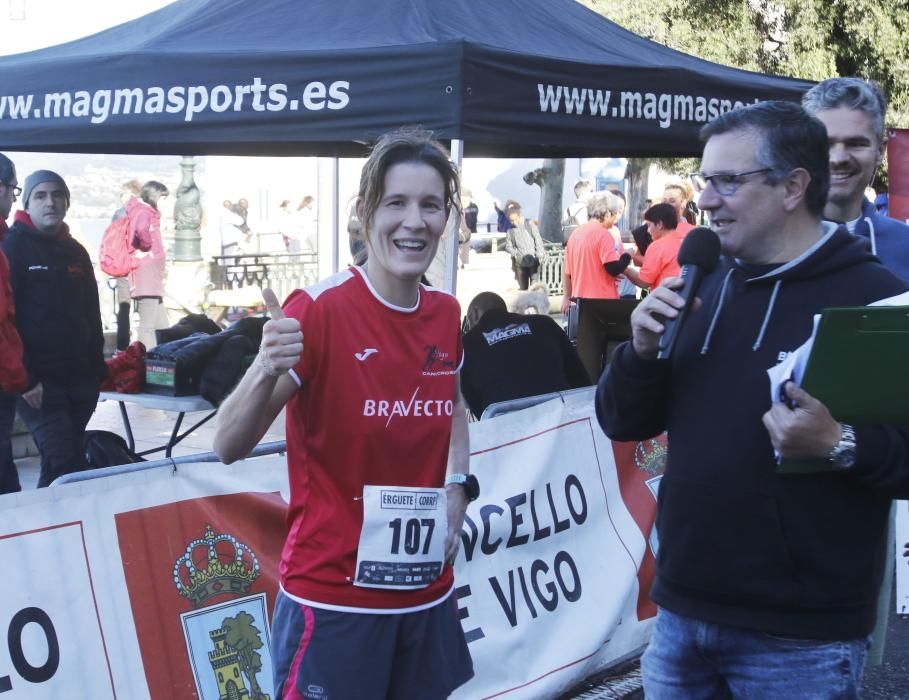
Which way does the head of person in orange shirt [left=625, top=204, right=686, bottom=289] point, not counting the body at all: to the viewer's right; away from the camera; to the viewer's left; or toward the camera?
to the viewer's left

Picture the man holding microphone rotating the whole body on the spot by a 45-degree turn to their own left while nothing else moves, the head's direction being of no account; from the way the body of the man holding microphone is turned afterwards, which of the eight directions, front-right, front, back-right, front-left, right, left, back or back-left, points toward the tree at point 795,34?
back

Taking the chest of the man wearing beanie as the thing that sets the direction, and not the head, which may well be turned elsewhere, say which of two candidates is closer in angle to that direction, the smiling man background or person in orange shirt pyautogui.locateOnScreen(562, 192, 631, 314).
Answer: the smiling man background

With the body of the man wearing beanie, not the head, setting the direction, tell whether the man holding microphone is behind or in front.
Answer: in front

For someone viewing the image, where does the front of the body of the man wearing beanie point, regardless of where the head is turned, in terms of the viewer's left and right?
facing the viewer

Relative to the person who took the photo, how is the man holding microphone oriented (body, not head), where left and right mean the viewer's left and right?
facing the viewer and to the left of the viewer

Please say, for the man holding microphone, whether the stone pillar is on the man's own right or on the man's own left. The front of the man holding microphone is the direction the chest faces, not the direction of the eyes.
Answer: on the man's own right
